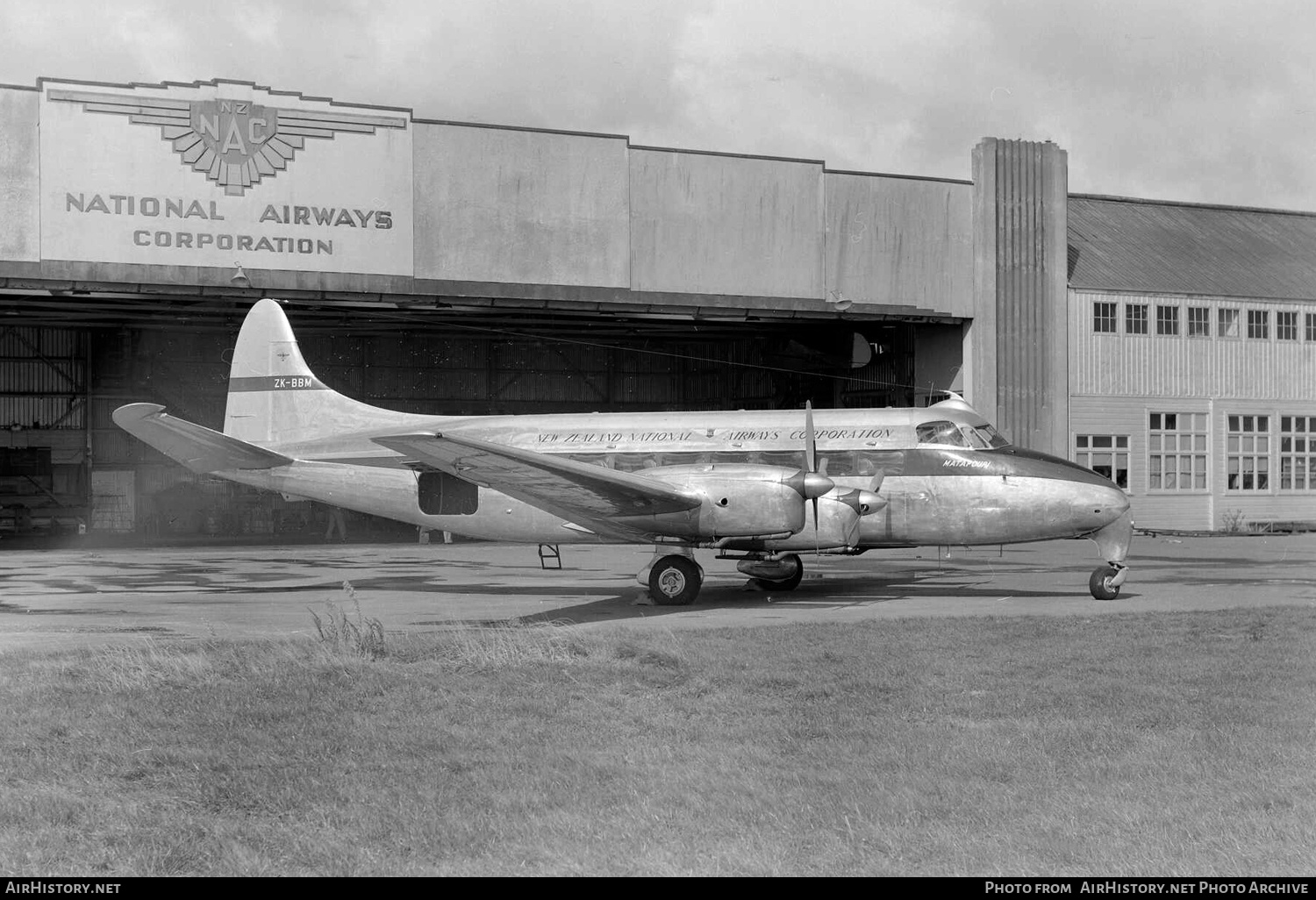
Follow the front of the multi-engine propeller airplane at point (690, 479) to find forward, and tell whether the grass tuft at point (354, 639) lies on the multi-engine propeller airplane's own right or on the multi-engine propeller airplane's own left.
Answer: on the multi-engine propeller airplane's own right

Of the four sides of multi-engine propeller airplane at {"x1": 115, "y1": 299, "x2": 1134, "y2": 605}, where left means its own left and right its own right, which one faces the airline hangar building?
left

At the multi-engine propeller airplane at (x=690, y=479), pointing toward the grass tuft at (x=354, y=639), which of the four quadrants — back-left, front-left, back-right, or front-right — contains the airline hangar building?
back-right

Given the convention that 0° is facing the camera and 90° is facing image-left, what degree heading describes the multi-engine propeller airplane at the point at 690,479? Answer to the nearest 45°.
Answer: approximately 270°
